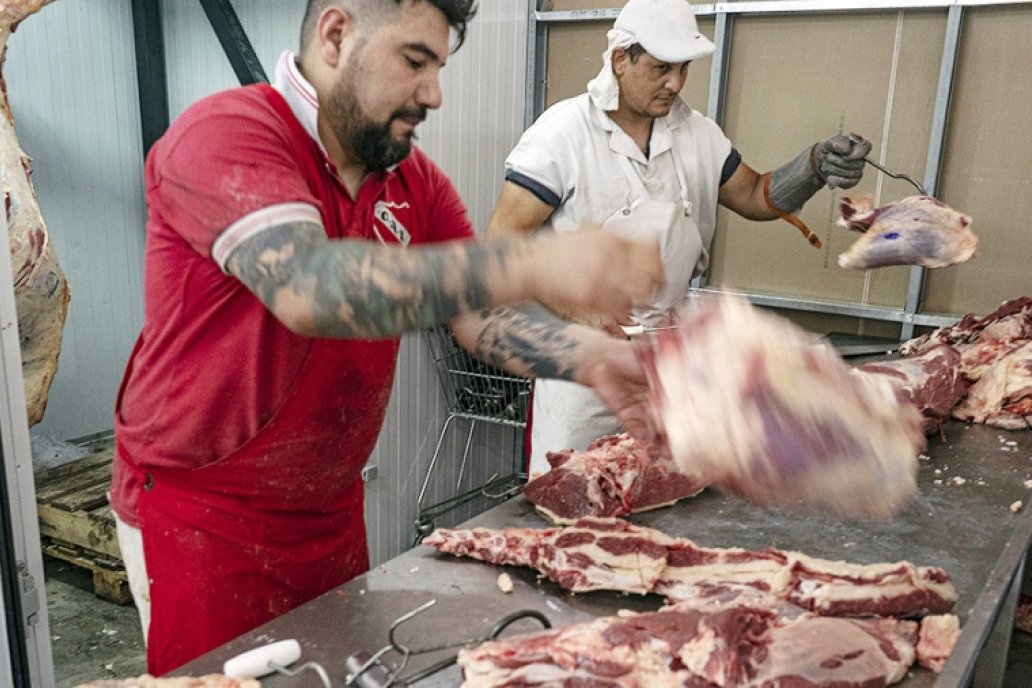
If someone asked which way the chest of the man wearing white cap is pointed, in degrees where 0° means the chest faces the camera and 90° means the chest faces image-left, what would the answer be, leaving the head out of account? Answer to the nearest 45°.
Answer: approximately 315°

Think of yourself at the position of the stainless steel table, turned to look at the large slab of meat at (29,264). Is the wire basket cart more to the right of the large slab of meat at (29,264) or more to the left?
right

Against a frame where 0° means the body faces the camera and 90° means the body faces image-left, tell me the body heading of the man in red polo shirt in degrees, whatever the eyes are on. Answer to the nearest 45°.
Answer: approximately 315°

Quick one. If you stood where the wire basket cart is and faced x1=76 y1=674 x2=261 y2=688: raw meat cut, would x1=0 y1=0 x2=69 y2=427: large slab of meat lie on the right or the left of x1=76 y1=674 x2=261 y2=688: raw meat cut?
right

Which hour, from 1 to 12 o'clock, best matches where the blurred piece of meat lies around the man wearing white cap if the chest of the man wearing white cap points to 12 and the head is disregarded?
The blurred piece of meat is roughly at 1 o'clock from the man wearing white cap.

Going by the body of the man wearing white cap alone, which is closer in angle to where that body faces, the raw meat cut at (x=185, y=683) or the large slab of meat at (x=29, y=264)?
the raw meat cut

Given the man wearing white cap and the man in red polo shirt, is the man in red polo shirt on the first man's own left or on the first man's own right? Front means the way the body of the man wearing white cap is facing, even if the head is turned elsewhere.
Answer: on the first man's own right
